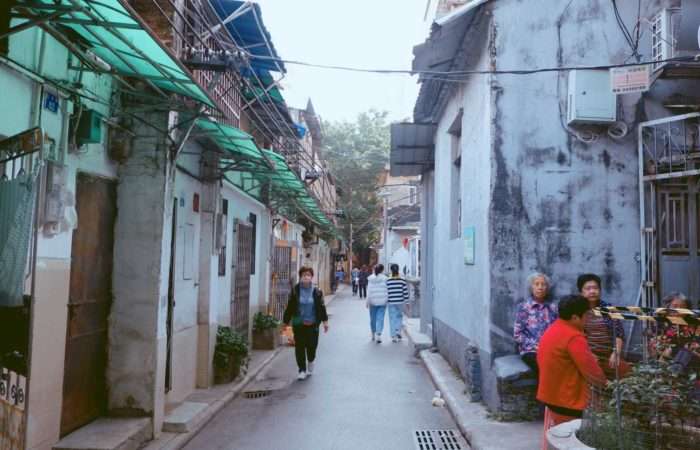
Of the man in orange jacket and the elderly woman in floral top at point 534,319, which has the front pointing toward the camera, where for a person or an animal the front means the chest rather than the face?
the elderly woman in floral top

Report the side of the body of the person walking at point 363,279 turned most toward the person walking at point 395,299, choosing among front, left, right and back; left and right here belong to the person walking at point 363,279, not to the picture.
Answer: back

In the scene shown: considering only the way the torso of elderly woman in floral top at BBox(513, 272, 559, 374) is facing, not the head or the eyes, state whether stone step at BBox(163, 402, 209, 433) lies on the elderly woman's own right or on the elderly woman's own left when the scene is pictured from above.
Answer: on the elderly woman's own right

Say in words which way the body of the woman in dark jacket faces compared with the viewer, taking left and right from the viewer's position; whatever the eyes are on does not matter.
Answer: facing the viewer

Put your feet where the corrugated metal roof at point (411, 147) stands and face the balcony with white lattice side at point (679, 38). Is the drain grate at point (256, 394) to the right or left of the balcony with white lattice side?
right

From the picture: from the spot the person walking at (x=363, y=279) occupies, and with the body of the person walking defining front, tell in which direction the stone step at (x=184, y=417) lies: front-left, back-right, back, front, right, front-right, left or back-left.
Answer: back

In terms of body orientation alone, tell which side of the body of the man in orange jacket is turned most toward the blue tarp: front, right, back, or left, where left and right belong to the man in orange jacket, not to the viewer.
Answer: left

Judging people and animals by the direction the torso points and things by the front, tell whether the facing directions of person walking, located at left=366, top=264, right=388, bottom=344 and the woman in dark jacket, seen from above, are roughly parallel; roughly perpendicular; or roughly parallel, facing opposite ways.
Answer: roughly parallel, facing opposite ways

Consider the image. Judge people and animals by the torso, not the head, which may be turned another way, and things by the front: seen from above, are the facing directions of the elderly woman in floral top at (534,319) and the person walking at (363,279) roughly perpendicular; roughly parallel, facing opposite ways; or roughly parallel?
roughly parallel, facing opposite ways

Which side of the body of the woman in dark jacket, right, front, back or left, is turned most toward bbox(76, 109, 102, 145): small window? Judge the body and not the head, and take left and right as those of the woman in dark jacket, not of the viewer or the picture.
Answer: front

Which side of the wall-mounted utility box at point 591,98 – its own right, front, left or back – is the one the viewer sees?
front

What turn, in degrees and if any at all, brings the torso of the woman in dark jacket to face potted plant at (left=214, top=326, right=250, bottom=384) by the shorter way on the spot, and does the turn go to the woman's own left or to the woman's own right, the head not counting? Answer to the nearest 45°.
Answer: approximately 45° to the woman's own right

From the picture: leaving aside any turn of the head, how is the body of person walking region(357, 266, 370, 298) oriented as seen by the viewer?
away from the camera

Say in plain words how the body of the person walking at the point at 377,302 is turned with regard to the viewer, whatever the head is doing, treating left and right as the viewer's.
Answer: facing away from the viewer

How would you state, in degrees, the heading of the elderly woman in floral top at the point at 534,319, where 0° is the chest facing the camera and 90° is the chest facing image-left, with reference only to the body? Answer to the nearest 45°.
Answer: approximately 0°
